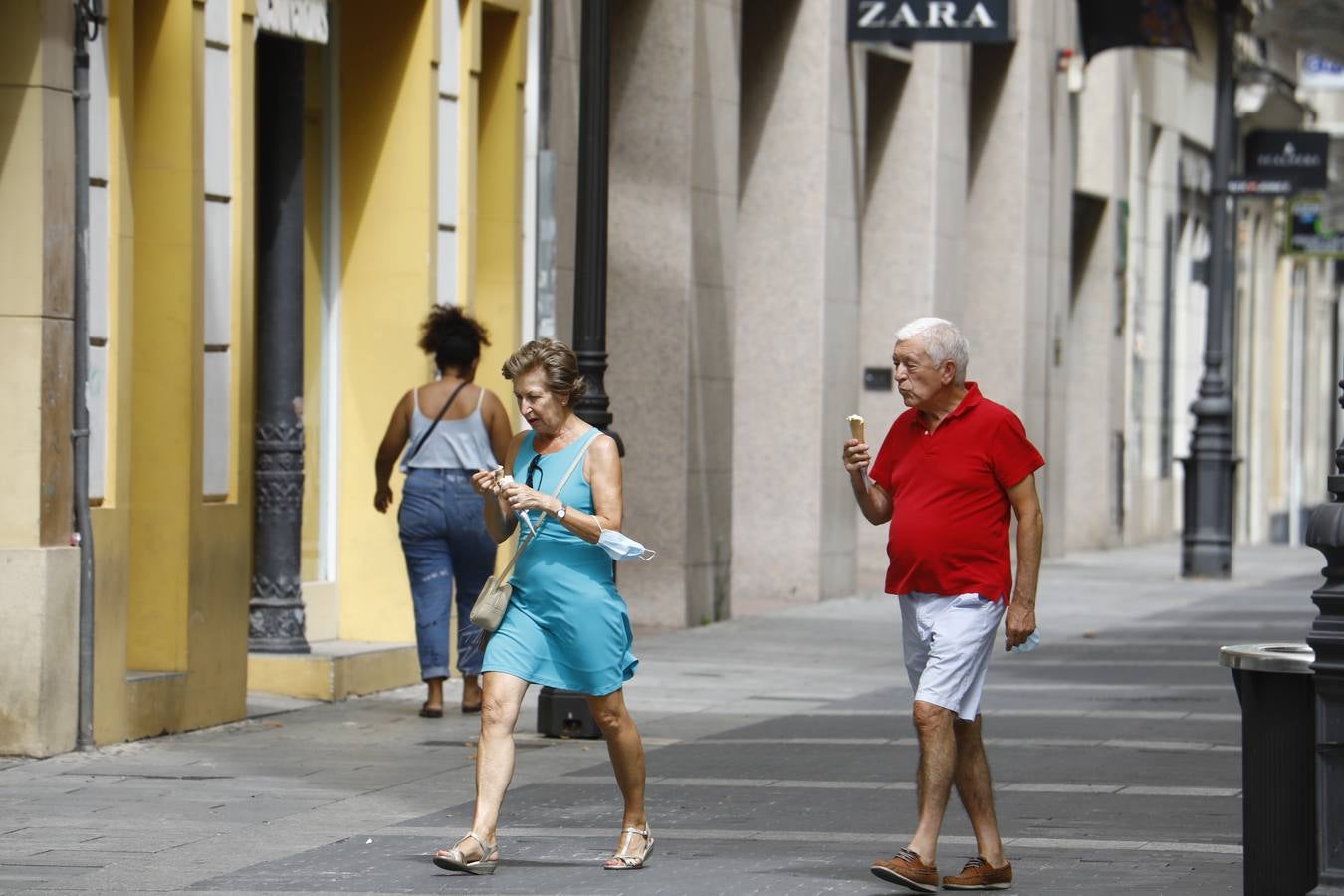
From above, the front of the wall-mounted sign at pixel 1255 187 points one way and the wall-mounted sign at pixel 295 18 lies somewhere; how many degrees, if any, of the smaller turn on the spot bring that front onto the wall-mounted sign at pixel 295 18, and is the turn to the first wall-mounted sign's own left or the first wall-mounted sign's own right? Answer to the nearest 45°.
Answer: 0° — it already faces it

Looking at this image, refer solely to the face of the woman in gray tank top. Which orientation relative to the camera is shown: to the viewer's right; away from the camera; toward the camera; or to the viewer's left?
away from the camera

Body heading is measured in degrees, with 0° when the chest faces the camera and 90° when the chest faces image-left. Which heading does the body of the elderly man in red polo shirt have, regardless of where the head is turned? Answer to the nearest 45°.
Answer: approximately 45°

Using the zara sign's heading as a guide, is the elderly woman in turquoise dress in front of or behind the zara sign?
in front

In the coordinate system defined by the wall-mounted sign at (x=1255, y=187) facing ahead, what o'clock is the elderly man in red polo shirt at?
The elderly man in red polo shirt is roughly at 12 o'clock from the wall-mounted sign.

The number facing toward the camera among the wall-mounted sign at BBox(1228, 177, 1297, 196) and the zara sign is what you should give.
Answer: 2

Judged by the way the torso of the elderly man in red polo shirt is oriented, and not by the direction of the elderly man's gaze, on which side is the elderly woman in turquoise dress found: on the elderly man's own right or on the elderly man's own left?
on the elderly man's own right

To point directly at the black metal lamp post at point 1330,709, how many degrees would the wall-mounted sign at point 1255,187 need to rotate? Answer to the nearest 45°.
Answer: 0° — it already faces it

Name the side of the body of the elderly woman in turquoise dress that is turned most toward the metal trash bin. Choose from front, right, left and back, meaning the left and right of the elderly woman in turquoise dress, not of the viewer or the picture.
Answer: left

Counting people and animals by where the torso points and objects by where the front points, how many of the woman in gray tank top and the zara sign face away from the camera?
1
